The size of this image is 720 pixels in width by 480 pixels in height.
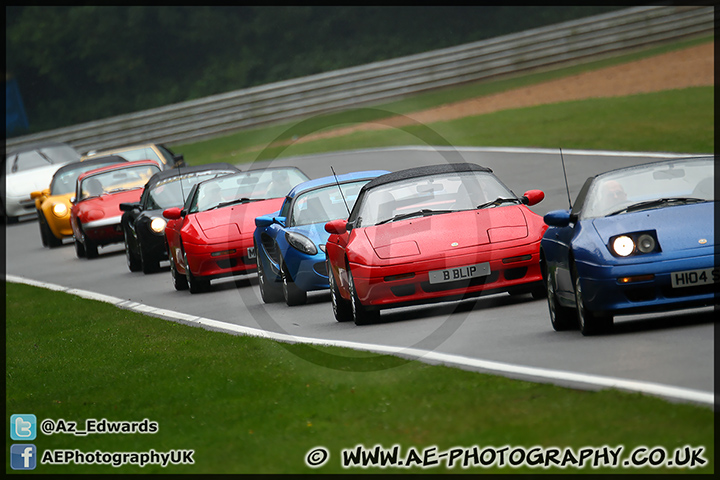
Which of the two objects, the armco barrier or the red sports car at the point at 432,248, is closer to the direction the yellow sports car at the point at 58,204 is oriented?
the red sports car

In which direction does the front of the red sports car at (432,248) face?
toward the camera

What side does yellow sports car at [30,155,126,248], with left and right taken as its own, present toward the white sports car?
back

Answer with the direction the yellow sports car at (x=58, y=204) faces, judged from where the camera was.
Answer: facing the viewer

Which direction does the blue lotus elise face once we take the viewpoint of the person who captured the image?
facing the viewer and to the right of the viewer

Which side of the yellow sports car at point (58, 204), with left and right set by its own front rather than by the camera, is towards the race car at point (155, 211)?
front

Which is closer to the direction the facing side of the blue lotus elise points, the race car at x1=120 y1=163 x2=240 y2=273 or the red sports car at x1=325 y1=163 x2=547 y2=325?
the red sports car

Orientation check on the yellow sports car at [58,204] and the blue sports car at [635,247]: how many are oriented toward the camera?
2

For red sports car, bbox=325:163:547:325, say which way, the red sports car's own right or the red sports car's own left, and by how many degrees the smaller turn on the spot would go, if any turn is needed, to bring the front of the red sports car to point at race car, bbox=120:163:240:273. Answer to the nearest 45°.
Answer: approximately 135° to the red sports car's own right

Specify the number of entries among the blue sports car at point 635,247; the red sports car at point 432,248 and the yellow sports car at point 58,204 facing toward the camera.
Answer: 3
